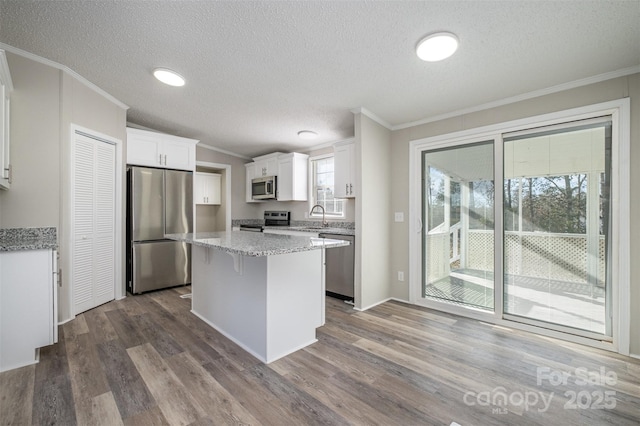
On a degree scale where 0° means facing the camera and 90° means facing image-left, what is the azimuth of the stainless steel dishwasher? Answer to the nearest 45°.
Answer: approximately 45°

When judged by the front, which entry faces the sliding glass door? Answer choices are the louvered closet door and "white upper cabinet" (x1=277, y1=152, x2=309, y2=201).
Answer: the louvered closet door

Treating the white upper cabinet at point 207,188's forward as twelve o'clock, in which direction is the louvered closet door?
The louvered closet door is roughly at 1 o'clock from the white upper cabinet.

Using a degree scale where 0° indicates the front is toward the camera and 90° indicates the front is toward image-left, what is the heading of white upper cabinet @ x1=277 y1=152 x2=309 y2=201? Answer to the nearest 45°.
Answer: approximately 45°

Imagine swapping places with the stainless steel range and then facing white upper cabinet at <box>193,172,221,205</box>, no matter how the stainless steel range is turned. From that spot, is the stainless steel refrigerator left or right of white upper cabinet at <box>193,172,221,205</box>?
left

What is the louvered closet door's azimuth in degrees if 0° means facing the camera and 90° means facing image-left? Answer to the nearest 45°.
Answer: approximately 315°

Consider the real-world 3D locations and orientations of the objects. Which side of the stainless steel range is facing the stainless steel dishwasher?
left

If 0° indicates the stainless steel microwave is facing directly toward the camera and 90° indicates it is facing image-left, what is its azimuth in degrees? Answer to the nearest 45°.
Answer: approximately 45°

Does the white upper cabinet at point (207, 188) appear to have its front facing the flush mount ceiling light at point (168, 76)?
yes

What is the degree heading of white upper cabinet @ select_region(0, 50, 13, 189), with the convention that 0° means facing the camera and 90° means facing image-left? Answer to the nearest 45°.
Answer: approximately 270°
